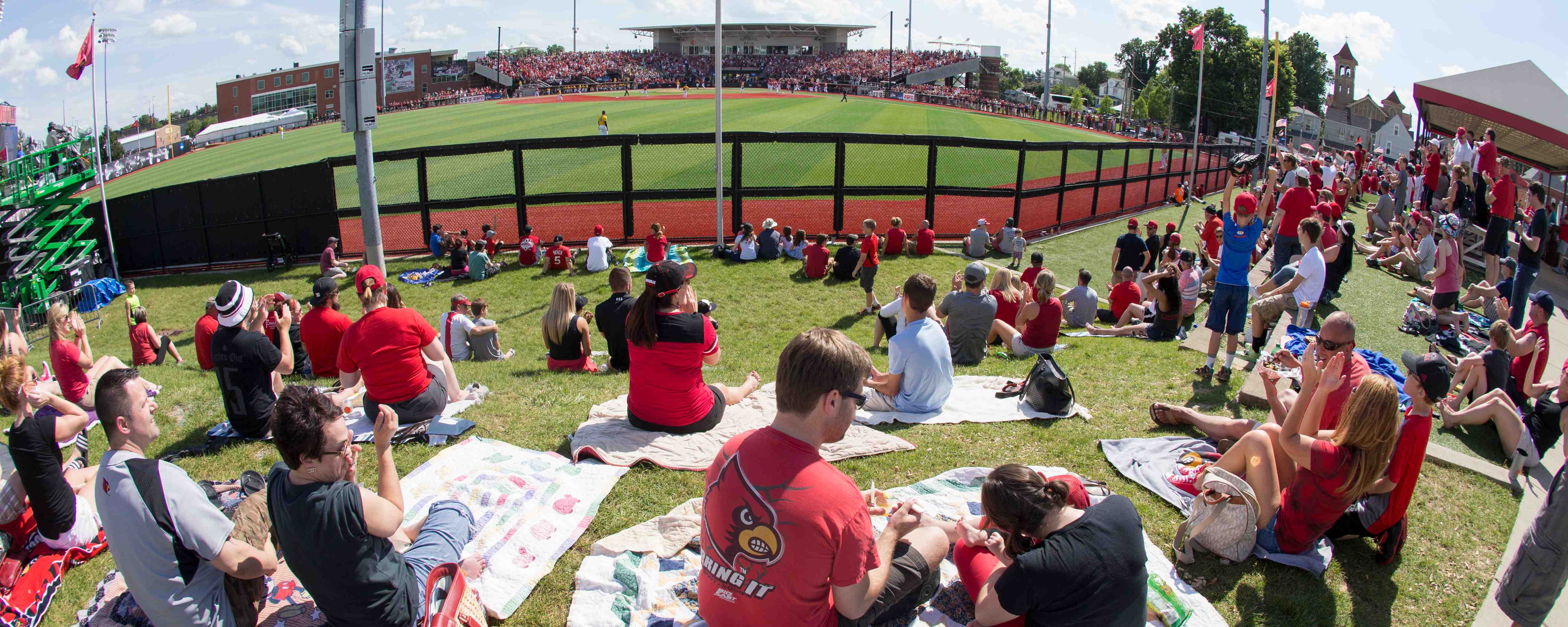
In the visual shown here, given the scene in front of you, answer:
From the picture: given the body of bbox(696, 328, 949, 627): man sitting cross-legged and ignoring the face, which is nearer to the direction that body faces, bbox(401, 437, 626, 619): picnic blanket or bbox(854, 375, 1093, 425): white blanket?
the white blanket

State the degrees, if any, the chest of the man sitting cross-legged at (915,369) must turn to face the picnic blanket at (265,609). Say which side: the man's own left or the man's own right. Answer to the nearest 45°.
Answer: approximately 90° to the man's own left

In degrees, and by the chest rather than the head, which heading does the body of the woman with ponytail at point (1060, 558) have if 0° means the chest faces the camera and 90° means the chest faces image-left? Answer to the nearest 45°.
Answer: approximately 135°

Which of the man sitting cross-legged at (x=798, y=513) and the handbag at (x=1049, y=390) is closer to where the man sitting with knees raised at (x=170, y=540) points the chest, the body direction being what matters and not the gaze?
the handbag

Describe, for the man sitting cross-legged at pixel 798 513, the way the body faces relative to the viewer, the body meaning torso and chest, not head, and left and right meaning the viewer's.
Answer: facing away from the viewer and to the right of the viewer

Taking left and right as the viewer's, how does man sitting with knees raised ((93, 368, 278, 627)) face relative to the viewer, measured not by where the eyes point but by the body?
facing away from the viewer and to the right of the viewer

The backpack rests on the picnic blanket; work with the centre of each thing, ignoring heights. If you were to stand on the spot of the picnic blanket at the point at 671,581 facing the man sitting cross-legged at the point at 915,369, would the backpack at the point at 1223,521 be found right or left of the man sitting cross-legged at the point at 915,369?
right

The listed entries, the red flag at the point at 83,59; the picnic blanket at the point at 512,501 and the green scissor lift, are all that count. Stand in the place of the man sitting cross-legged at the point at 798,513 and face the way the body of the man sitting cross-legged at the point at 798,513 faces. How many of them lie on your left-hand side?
3

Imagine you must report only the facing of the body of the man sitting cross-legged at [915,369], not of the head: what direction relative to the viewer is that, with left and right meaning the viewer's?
facing away from the viewer and to the left of the viewer
